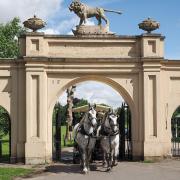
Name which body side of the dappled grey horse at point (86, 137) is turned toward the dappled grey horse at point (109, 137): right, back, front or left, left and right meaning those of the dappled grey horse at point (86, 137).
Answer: left

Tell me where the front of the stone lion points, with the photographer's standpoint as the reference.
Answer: facing to the left of the viewer

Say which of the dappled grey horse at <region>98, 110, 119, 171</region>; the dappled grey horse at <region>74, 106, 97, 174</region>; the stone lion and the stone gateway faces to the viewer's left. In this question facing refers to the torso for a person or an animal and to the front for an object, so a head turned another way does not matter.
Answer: the stone lion

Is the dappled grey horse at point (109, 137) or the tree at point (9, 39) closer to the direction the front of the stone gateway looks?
the dappled grey horse
